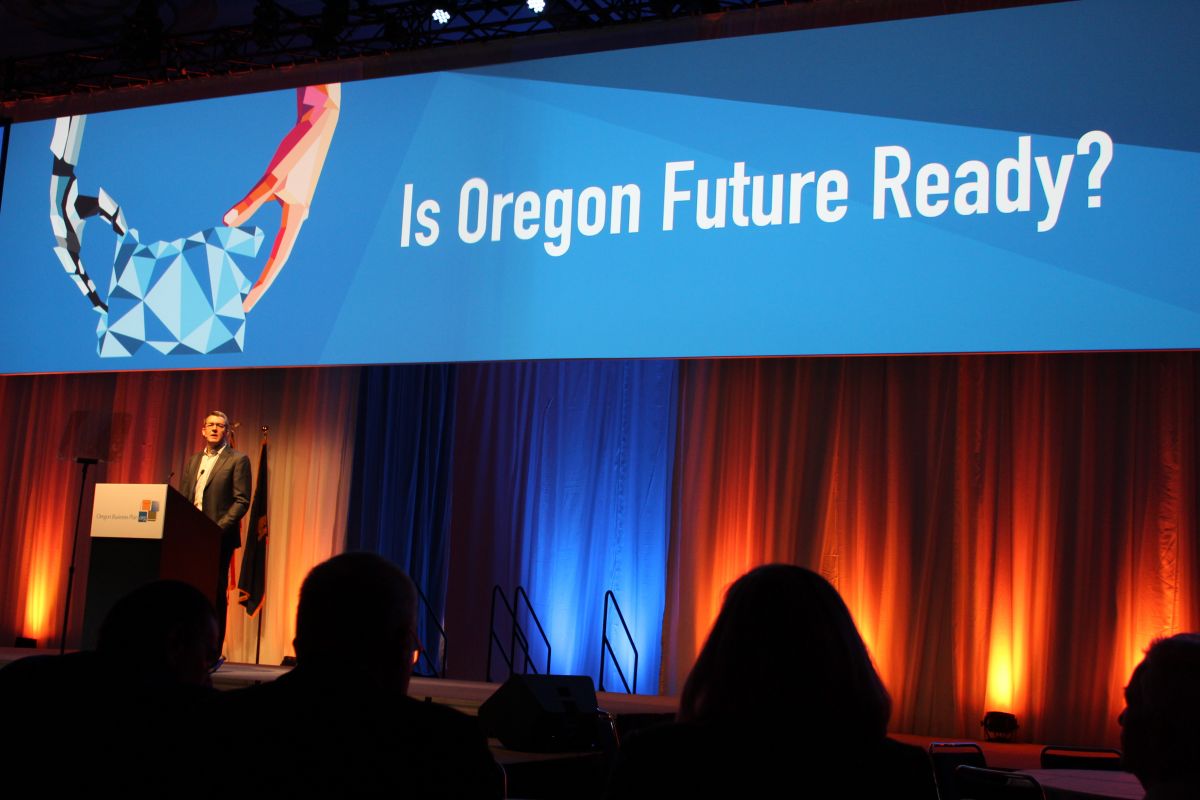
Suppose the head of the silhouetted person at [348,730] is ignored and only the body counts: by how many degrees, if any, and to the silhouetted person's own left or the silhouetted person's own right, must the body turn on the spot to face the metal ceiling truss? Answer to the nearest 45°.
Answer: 0° — they already face it

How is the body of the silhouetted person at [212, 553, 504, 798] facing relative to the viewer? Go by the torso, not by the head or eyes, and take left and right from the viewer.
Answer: facing away from the viewer

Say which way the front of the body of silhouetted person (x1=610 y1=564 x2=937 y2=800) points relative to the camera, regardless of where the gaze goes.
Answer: away from the camera

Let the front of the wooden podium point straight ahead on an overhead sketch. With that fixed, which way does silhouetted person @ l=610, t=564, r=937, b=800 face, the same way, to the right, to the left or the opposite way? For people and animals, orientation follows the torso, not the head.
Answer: the opposite way

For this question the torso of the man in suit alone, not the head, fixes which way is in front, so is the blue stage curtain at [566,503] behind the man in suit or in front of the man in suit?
behind

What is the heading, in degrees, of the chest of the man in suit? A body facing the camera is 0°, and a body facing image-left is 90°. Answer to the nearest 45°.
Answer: approximately 45°

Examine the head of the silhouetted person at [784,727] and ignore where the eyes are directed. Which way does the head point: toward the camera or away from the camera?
away from the camera

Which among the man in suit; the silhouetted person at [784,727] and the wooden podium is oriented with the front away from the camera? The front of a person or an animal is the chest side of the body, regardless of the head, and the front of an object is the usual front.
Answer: the silhouetted person

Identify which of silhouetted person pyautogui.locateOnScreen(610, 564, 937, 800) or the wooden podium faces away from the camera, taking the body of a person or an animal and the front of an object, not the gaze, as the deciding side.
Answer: the silhouetted person

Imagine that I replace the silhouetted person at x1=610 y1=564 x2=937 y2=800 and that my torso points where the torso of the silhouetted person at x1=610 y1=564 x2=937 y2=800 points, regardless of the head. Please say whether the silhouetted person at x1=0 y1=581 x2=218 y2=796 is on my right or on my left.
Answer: on my left

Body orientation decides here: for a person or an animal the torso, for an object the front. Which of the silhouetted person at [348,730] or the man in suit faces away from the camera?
the silhouetted person

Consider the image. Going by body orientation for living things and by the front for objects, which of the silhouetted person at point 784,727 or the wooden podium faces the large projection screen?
the silhouetted person

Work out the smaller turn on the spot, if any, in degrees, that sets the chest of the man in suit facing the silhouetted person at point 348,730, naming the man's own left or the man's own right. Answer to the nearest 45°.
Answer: approximately 45° to the man's own left

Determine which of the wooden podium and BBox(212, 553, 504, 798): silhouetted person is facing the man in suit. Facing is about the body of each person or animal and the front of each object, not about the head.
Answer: the silhouetted person
